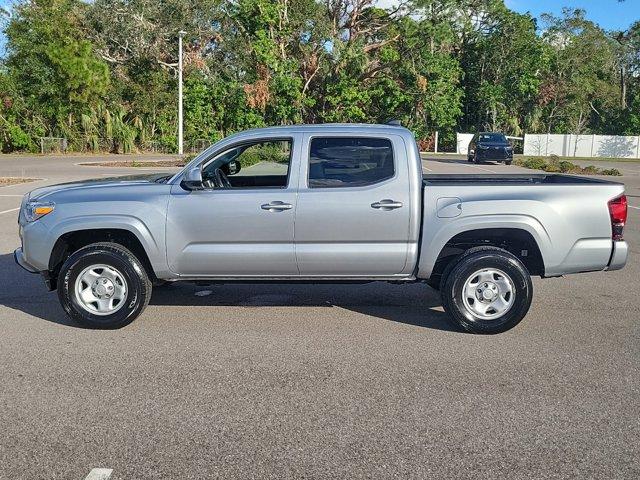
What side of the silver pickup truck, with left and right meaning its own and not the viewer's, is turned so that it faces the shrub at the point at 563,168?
right

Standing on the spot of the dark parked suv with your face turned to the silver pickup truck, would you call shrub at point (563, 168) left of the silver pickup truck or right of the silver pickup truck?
left

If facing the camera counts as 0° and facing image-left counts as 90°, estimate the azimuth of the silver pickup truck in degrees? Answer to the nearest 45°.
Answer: approximately 90°

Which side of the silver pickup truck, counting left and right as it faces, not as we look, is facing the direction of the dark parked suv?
right
